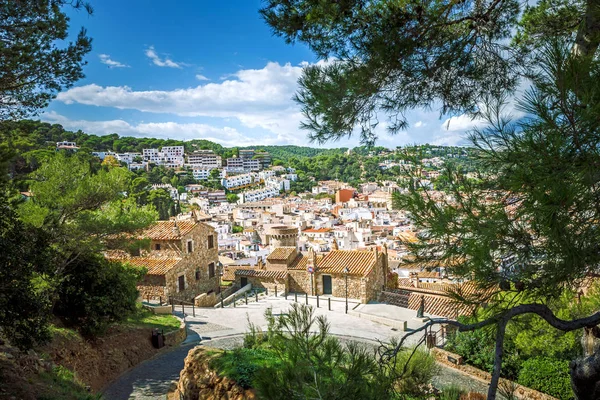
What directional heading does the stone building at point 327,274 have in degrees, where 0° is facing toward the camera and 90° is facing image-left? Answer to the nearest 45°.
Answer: approximately 0°

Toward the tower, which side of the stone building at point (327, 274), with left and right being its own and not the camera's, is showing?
back

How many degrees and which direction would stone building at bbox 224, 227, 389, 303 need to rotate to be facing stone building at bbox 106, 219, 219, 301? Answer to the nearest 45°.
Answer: approximately 90° to its right

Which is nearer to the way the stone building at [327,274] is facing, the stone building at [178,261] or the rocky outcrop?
the rocky outcrop

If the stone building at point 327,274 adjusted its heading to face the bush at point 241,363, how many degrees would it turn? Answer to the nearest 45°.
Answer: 0° — it already faces it
